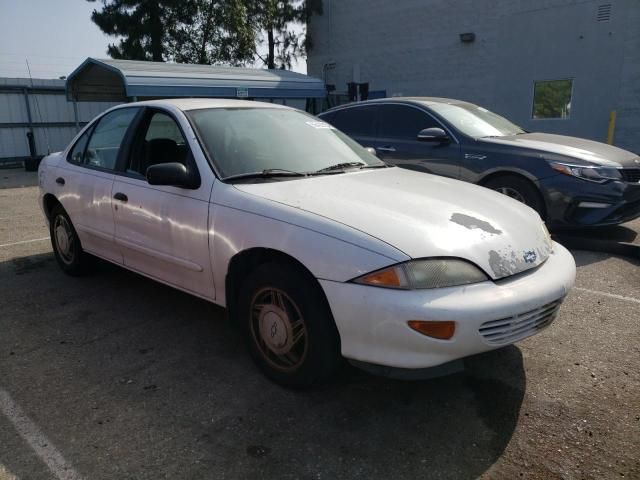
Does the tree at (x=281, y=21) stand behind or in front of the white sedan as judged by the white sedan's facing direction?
behind

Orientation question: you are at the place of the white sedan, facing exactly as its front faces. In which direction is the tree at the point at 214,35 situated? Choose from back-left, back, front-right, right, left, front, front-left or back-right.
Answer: back-left

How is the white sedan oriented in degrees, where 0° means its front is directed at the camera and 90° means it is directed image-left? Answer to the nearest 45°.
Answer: approximately 315°

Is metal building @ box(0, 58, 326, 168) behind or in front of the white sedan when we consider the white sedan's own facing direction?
behind

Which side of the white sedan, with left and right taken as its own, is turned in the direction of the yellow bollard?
left

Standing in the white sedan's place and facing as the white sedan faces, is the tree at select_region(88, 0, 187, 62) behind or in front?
behind

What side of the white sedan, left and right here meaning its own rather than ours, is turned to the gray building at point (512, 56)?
left
